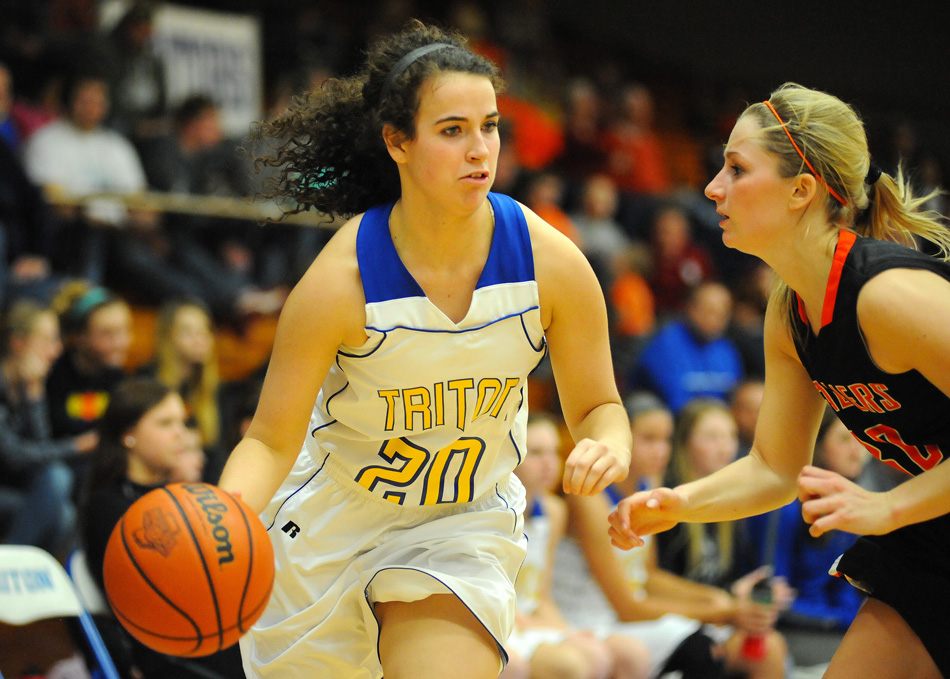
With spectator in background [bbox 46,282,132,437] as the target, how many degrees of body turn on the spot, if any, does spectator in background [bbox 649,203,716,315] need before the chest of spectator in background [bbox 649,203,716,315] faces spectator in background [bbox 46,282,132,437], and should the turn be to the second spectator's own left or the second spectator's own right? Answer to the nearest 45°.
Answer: approximately 45° to the second spectator's own right

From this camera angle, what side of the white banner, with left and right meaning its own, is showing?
front

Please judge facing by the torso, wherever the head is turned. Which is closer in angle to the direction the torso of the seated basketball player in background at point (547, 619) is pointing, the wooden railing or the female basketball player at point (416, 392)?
the female basketball player

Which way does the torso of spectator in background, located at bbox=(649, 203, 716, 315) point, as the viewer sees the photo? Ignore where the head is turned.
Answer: toward the camera

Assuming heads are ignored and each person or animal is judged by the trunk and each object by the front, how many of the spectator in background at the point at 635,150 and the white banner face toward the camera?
2

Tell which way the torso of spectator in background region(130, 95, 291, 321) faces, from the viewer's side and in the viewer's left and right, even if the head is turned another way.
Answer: facing the viewer and to the right of the viewer

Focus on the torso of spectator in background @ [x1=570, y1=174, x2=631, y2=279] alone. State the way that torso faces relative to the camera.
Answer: toward the camera

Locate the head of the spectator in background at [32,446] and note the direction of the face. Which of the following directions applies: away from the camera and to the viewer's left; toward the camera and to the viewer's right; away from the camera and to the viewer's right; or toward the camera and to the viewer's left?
toward the camera and to the viewer's right

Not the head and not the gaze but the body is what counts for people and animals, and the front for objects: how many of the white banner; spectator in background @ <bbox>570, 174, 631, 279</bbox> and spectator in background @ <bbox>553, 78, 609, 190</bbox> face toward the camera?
3

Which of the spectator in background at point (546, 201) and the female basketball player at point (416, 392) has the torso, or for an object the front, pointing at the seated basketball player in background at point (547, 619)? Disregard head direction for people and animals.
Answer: the spectator in background at point (546, 201)

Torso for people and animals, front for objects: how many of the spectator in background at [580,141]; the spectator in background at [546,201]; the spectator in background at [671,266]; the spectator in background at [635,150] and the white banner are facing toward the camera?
5

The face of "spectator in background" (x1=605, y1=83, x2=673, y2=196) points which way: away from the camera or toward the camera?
toward the camera

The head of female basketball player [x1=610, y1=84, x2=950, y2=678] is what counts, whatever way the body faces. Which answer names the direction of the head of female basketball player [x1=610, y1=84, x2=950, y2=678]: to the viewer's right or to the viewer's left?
to the viewer's left

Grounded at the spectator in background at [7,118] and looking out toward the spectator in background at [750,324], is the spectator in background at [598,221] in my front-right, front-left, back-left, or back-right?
front-left
